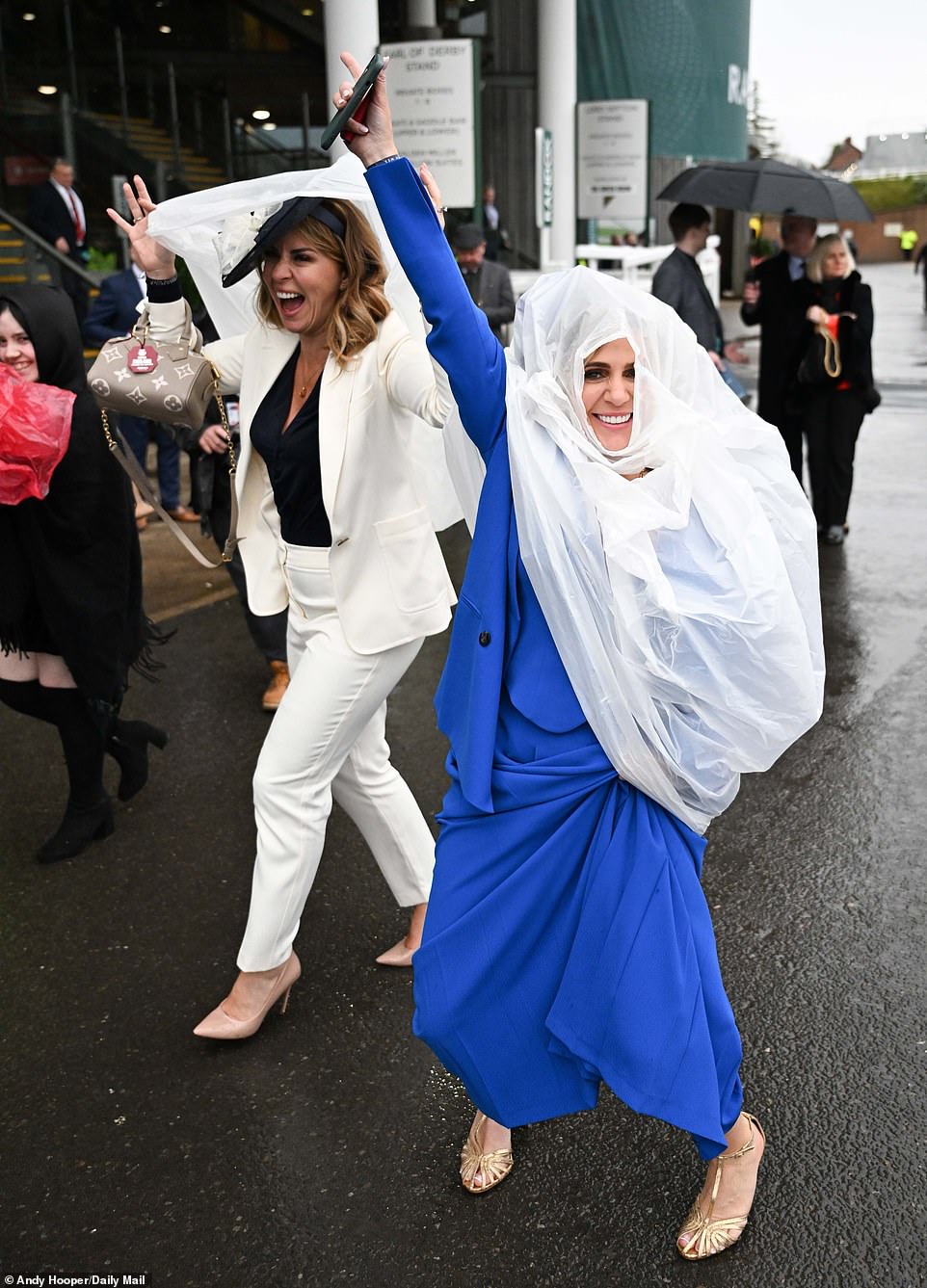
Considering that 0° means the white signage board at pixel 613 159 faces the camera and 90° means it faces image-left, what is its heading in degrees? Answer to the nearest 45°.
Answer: approximately 0°

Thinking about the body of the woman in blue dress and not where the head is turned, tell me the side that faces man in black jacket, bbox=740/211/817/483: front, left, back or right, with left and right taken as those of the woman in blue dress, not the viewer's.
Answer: back

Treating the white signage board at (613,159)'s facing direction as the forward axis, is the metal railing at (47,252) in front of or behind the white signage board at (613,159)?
in front

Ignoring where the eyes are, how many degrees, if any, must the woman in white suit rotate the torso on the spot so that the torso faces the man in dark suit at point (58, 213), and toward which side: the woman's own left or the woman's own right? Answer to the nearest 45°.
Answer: approximately 135° to the woman's own right

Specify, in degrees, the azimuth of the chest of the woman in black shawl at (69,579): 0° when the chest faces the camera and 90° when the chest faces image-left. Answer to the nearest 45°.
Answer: approximately 45°

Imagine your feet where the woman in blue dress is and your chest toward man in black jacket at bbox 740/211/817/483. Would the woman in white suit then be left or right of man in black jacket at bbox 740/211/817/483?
left

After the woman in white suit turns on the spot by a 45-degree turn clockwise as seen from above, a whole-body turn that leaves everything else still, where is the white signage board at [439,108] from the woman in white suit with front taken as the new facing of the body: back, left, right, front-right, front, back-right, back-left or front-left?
right

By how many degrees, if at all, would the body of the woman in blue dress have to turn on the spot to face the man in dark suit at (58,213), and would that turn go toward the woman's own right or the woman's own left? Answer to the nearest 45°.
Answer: approximately 135° to the woman's own right

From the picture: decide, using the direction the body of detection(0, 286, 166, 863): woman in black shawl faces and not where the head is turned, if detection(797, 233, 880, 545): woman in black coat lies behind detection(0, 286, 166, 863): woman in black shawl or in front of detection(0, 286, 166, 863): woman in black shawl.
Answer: behind

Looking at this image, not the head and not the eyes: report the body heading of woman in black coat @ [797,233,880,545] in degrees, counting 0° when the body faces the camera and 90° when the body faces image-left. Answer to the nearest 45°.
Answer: approximately 0°
